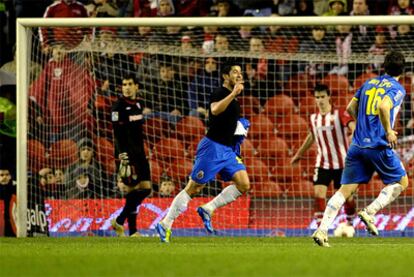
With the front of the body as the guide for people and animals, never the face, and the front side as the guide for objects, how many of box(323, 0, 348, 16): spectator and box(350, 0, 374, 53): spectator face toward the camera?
2

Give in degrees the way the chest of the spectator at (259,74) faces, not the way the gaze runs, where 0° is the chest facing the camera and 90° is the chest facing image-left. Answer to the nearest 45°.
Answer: approximately 0°
